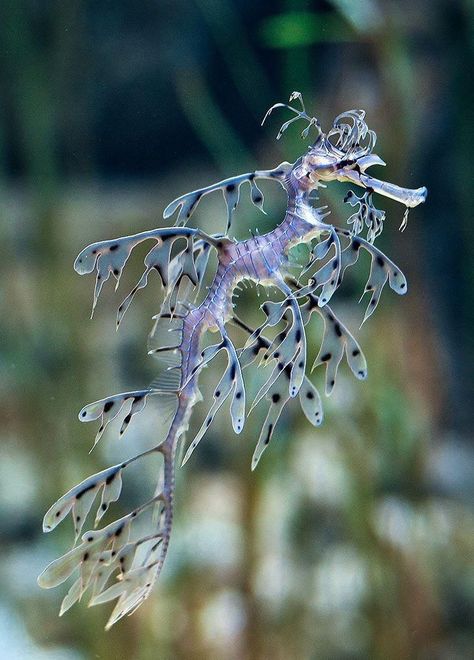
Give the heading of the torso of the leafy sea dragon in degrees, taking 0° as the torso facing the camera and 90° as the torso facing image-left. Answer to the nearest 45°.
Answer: approximately 270°
